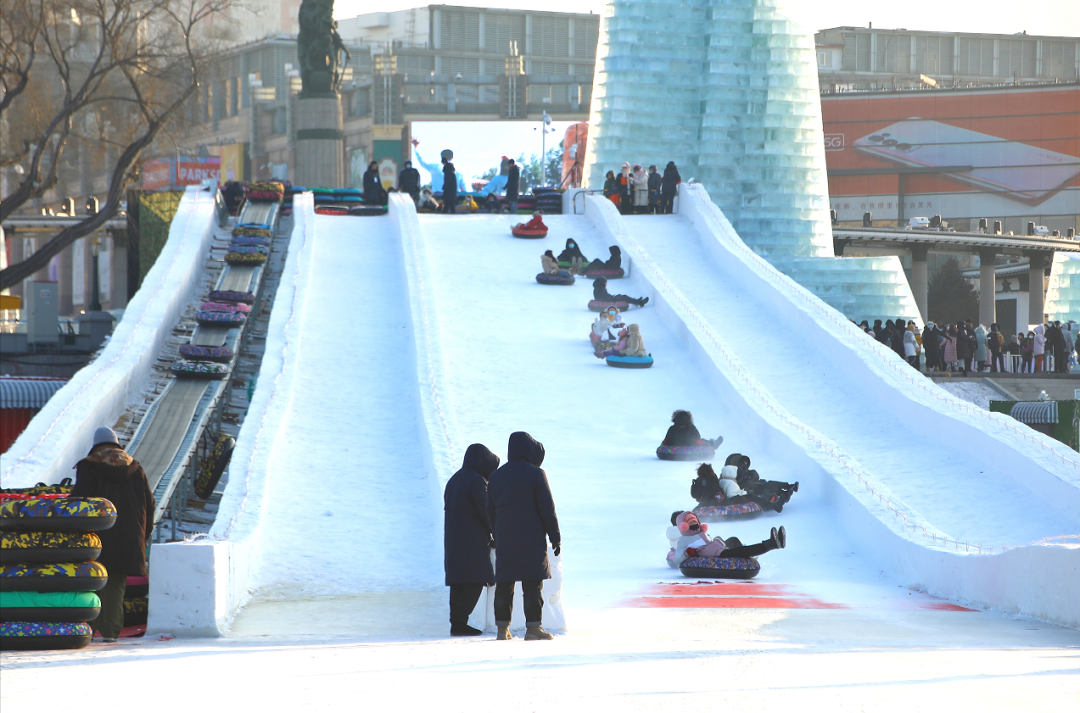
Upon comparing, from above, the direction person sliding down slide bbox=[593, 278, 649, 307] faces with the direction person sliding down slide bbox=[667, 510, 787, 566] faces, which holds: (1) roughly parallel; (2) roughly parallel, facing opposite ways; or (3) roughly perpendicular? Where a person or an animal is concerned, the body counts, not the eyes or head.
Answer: roughly parallel

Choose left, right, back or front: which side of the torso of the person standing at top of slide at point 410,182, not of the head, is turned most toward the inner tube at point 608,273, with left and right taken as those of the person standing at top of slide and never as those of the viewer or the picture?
front

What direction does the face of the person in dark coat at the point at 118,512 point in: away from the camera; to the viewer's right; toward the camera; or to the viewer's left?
away from the camera

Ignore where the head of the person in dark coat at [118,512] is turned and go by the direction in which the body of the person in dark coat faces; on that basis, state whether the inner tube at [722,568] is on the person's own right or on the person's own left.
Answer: on the person's own right

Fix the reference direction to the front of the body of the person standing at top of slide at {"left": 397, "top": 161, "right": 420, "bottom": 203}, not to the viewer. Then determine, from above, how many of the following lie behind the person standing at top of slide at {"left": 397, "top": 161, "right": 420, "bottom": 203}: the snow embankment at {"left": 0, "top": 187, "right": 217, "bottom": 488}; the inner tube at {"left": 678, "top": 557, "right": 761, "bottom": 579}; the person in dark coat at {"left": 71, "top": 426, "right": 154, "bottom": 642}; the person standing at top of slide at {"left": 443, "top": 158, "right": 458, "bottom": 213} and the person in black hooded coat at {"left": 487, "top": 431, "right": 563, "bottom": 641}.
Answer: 0

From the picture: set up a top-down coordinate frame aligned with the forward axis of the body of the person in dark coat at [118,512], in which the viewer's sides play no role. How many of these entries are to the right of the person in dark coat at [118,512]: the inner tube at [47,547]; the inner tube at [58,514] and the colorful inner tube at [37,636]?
0

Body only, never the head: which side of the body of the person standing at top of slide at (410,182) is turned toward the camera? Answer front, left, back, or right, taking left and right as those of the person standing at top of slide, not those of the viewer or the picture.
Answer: front

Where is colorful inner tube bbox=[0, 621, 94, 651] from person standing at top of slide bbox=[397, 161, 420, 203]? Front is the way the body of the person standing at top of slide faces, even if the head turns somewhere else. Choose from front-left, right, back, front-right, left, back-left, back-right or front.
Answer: front

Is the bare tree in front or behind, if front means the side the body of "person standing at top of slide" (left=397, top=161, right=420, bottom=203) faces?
in front

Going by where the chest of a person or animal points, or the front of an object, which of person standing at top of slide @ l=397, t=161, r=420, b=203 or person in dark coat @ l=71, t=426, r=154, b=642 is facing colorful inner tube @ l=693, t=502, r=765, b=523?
the person standing at top of slide

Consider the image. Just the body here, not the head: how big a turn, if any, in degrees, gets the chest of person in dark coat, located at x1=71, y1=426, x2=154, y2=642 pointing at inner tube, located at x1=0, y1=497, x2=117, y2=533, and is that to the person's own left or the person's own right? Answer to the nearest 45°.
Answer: approximately 135° to the person's own left

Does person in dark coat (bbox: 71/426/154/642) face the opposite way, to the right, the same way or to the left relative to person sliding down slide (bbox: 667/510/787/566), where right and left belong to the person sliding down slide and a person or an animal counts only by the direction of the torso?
to the left

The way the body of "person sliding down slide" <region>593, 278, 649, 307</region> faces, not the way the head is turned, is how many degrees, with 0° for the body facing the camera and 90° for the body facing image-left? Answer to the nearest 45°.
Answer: approximately 270°

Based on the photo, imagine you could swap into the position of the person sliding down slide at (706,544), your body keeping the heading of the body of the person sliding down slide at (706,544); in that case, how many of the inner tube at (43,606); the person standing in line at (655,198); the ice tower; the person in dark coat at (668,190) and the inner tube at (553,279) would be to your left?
4
